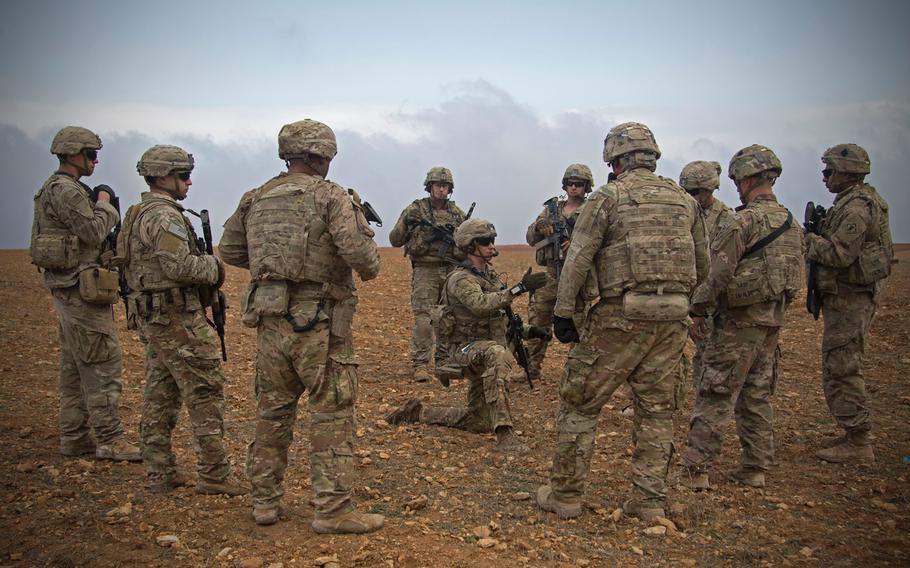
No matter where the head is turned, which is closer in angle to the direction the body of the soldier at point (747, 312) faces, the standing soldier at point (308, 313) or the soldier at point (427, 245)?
the soldier

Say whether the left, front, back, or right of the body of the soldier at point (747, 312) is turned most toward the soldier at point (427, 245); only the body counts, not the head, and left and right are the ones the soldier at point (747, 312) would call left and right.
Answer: front

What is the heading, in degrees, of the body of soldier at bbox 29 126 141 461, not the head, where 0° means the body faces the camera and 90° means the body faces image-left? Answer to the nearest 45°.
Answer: approximately 270°

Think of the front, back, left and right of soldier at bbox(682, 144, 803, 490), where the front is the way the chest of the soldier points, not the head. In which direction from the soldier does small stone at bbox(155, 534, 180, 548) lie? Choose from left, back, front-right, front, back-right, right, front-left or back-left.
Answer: left

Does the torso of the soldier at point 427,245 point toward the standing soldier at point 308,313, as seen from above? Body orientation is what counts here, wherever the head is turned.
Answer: yes

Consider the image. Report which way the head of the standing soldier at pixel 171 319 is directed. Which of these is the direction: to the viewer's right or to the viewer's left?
to the viewer's right

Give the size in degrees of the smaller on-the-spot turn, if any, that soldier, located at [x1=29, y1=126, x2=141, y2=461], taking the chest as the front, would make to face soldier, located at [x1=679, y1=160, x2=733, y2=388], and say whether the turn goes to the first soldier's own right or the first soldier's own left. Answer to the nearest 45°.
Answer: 0° — they already face them

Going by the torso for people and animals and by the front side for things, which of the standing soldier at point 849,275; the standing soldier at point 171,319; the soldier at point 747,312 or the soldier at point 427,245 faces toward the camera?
the soldier at point 427,245

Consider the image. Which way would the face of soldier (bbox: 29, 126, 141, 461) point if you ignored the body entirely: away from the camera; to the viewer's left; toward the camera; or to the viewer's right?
to the viewer's right

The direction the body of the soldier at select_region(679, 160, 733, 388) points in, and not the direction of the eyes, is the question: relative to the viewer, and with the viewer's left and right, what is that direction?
facing the viewer and to the left of the viewer

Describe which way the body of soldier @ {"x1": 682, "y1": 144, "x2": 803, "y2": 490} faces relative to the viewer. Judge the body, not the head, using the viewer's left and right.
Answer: facing away from the viewer and to the left of the viewer

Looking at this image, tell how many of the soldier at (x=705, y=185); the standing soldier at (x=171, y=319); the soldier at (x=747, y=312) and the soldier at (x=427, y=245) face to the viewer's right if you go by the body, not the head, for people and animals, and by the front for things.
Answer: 1

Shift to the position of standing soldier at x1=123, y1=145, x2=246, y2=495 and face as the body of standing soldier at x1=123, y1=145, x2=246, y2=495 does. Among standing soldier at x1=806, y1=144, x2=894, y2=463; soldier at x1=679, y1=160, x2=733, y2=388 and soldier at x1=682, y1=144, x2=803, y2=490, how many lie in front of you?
3

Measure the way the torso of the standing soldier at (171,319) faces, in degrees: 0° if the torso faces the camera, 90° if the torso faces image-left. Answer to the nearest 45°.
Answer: approximately 270°

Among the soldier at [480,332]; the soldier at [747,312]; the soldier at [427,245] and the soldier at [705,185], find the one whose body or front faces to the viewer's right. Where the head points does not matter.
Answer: the soldier at [480,332]

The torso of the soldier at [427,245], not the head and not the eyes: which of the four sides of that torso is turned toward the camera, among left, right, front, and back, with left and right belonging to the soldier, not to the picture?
front
